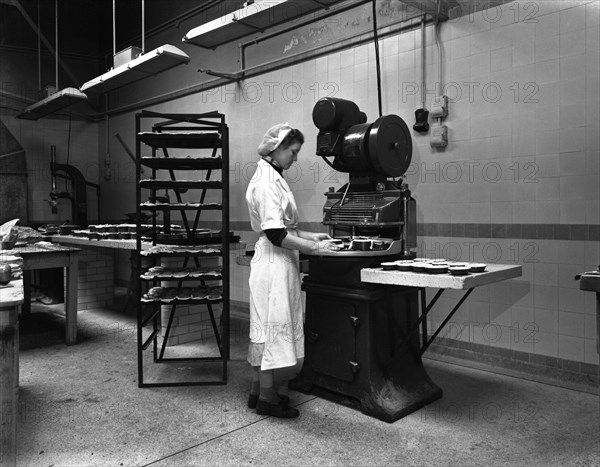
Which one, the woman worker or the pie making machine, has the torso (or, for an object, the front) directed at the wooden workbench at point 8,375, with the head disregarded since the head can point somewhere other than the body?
the pie making machine

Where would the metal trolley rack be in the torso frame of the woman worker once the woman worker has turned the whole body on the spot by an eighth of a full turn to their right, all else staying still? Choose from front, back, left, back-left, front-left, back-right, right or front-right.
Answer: back

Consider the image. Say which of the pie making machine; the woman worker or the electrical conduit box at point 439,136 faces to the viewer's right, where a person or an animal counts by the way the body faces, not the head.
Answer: the woman worker

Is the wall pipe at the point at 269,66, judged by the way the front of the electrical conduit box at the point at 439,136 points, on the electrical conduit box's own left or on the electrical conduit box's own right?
on the electrical conduit box's own right

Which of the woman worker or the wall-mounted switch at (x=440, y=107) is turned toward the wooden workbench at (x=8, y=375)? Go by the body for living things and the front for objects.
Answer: the wall-mounted switch

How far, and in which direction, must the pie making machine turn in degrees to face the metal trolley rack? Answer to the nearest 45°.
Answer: approximately 45° to its right

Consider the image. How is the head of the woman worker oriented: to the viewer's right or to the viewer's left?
to the viewer's right

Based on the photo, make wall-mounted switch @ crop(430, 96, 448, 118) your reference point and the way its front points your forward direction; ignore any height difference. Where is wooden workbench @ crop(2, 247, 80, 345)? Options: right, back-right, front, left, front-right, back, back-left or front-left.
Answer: front-right

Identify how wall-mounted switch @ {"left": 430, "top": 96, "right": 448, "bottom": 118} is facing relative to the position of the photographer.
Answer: facing the viewer and to the left of the viewer

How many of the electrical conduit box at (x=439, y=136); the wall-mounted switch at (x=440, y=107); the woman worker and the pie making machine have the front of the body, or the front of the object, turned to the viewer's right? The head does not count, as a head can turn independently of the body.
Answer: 1

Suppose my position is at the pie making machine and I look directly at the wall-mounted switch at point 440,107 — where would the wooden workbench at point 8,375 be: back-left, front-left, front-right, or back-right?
back-left

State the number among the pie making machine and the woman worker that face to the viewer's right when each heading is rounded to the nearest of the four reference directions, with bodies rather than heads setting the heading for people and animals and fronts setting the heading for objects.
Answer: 1

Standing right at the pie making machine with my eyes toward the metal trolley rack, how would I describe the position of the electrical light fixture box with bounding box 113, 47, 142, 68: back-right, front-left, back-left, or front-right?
front-right

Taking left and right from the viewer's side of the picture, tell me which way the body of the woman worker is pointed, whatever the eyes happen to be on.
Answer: facing to the right of the viewer

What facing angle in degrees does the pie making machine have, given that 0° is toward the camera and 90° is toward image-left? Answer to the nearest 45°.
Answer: approximately 45°
